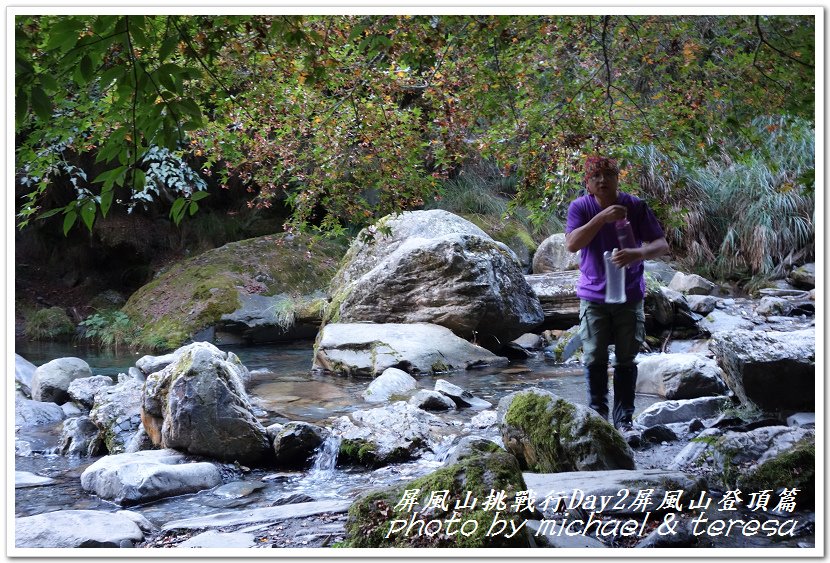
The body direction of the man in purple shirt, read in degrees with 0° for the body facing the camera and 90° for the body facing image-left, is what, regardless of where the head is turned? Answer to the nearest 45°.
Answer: approximately 0°

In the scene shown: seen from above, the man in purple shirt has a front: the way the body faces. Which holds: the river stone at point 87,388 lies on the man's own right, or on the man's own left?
on the man's own right

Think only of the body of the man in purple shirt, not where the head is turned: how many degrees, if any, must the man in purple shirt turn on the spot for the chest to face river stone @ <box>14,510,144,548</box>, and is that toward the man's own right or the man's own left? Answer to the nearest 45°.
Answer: approximately 45° to the man's own right

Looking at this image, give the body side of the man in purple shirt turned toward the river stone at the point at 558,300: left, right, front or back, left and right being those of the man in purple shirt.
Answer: back

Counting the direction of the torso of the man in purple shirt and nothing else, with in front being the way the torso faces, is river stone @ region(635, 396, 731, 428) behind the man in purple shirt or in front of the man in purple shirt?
behind

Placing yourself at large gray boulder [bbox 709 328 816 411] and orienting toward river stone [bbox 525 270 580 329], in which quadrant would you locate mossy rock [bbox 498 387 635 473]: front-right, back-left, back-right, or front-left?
back-left

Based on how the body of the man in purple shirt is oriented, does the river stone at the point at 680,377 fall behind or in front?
behind

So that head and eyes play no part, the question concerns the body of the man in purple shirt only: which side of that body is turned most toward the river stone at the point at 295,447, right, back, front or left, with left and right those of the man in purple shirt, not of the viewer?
right

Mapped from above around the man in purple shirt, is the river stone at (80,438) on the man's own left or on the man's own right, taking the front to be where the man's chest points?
on the man's own right

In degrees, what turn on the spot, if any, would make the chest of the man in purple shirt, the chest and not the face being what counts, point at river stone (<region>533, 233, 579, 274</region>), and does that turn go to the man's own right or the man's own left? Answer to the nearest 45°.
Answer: approximately 180°

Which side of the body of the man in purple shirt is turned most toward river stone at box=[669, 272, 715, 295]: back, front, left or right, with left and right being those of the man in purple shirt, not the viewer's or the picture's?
back
